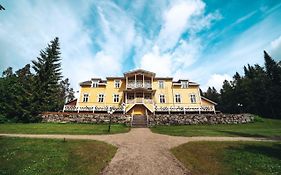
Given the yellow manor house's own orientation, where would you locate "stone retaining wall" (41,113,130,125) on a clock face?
The stone retaining wall is roughly at 2 o'clock from the yellow manor house.

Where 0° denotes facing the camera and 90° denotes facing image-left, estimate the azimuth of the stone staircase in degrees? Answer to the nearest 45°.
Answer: approximately 0°

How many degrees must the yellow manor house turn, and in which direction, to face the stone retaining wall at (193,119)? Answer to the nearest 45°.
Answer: approximately 45° to its left

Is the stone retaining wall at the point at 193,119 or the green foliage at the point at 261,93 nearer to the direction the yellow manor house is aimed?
the stone retaining wall

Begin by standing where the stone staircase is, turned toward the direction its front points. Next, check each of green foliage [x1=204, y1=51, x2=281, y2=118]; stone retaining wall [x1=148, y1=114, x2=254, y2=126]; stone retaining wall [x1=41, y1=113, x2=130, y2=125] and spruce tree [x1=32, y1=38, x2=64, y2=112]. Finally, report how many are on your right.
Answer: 2

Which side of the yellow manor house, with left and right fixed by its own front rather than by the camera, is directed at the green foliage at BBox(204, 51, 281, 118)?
left

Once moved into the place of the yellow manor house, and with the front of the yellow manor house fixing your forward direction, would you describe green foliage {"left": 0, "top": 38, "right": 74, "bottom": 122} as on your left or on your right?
on your right

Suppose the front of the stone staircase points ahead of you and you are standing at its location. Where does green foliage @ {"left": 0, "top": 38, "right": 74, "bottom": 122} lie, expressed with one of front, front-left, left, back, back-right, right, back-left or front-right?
right

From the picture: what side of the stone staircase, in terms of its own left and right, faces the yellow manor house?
back

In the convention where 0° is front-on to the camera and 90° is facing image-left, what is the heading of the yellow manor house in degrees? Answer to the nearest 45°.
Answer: approximately 0°

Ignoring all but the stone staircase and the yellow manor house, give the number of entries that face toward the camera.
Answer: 2

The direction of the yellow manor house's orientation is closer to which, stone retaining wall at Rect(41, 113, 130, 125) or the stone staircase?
the stone staircase

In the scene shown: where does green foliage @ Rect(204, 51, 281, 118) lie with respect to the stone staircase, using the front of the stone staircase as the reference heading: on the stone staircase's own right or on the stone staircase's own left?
on the stone staircase's own left

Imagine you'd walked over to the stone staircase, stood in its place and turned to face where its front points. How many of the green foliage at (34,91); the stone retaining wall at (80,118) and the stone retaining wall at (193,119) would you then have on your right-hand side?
2

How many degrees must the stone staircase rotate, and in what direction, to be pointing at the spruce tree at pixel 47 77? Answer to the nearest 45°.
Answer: approximately 90° to its right
